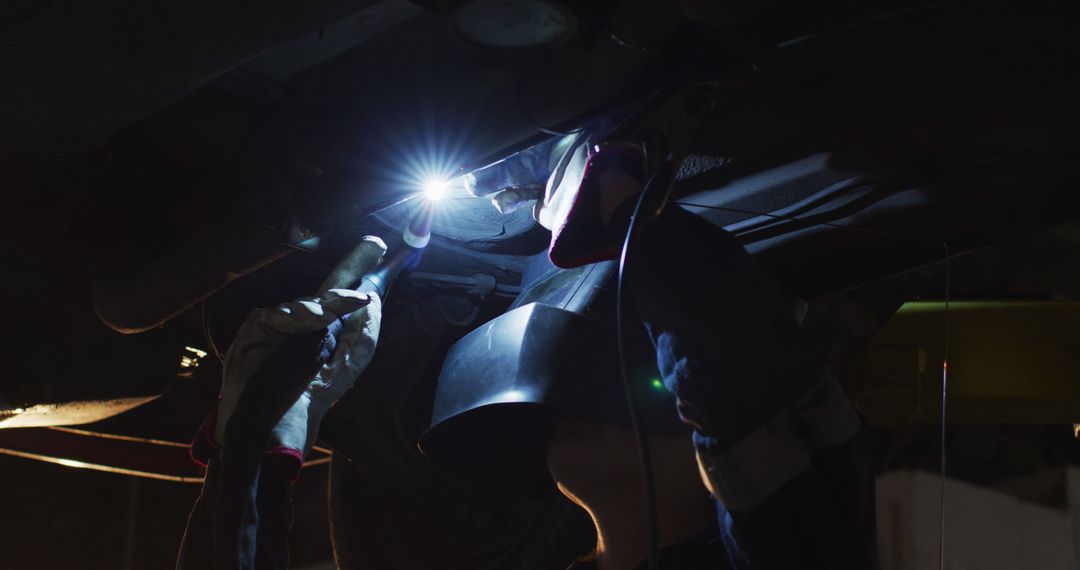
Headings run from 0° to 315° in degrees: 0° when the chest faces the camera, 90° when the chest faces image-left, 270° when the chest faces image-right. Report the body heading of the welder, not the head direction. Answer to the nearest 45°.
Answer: approximately 90°
